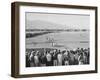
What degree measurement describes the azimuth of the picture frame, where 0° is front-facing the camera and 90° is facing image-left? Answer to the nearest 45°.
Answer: approximately 315°
